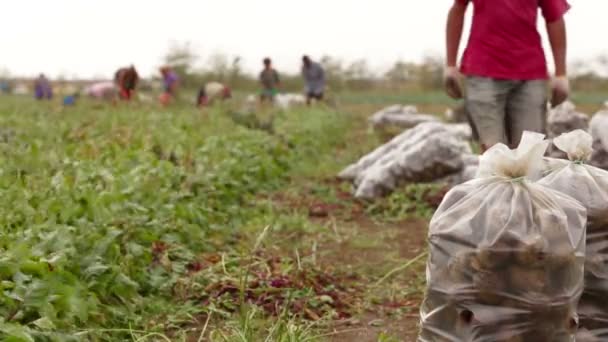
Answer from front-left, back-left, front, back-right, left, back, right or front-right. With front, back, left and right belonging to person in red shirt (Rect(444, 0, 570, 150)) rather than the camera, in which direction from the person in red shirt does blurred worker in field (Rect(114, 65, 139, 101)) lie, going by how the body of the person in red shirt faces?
back-right

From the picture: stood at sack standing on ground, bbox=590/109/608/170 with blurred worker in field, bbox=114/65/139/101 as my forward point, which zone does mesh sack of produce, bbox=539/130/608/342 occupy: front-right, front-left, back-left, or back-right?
back-left

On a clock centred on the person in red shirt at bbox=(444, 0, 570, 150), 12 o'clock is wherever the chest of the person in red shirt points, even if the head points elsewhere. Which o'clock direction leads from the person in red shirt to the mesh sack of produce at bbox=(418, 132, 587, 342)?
The mesh sack of produce is roughly at 12 o'clock from the person in red shirt.

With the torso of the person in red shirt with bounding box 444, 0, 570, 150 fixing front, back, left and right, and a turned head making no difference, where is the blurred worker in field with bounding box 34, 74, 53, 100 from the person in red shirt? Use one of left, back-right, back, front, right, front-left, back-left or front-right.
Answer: back-right

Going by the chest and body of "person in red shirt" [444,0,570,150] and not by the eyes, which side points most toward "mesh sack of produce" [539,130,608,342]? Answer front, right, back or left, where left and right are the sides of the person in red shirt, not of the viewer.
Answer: front

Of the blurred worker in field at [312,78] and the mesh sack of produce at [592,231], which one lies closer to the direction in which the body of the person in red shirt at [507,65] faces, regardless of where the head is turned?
the mesh sack of produce

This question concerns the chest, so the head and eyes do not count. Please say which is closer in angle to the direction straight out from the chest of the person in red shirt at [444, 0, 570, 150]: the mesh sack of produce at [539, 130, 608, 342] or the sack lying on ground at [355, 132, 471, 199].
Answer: the mesh sack of produce

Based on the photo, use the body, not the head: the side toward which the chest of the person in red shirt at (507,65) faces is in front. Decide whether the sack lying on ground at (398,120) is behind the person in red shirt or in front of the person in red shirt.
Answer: behind

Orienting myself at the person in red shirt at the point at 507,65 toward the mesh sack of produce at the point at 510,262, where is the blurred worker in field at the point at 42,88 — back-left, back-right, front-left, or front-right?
back-right

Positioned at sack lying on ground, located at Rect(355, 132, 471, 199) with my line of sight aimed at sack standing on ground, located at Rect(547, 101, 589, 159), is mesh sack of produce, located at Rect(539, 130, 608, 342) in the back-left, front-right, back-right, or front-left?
back-right

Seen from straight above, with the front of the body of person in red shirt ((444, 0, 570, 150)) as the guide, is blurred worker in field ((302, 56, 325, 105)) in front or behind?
behind
